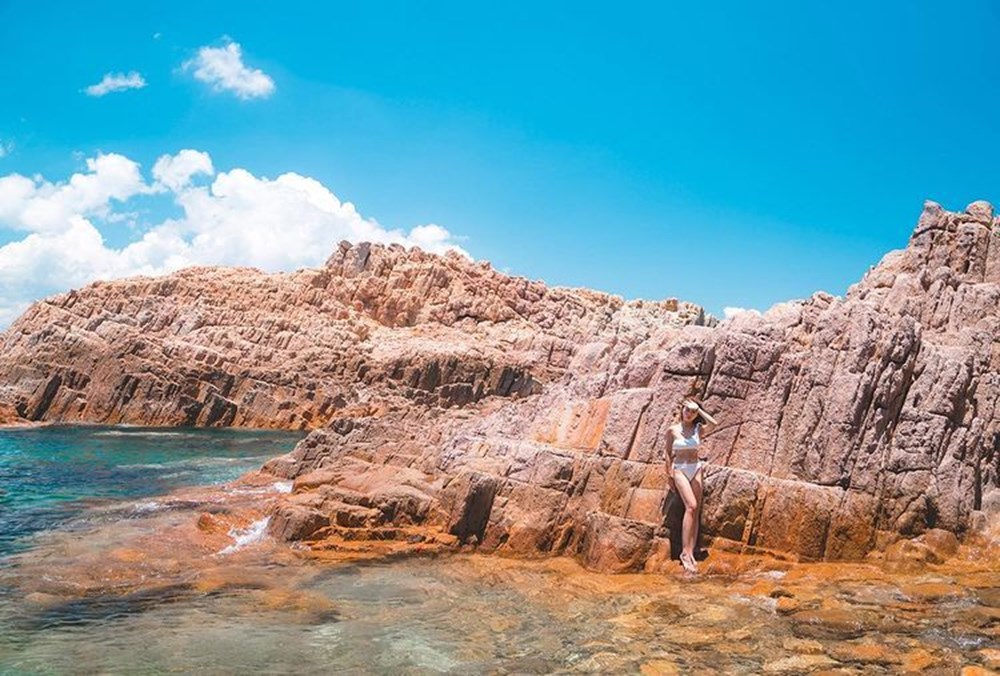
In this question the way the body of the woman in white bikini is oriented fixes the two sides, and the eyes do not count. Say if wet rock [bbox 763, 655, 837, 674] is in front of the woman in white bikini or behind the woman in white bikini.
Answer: in front

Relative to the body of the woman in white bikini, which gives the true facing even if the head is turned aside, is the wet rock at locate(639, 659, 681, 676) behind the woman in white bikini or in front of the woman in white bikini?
in front

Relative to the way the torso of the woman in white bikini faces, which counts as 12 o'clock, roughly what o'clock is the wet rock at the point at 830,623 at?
The wet rock is roughly at 11 o'clock from the woman in white bikini.

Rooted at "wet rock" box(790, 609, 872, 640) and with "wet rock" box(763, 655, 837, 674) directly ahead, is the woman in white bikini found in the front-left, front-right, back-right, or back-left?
back-right

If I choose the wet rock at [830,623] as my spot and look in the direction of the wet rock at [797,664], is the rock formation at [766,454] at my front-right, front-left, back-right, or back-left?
back-right

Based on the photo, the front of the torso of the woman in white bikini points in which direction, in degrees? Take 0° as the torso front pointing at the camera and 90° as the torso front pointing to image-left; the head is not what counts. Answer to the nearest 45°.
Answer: approximately 0°
